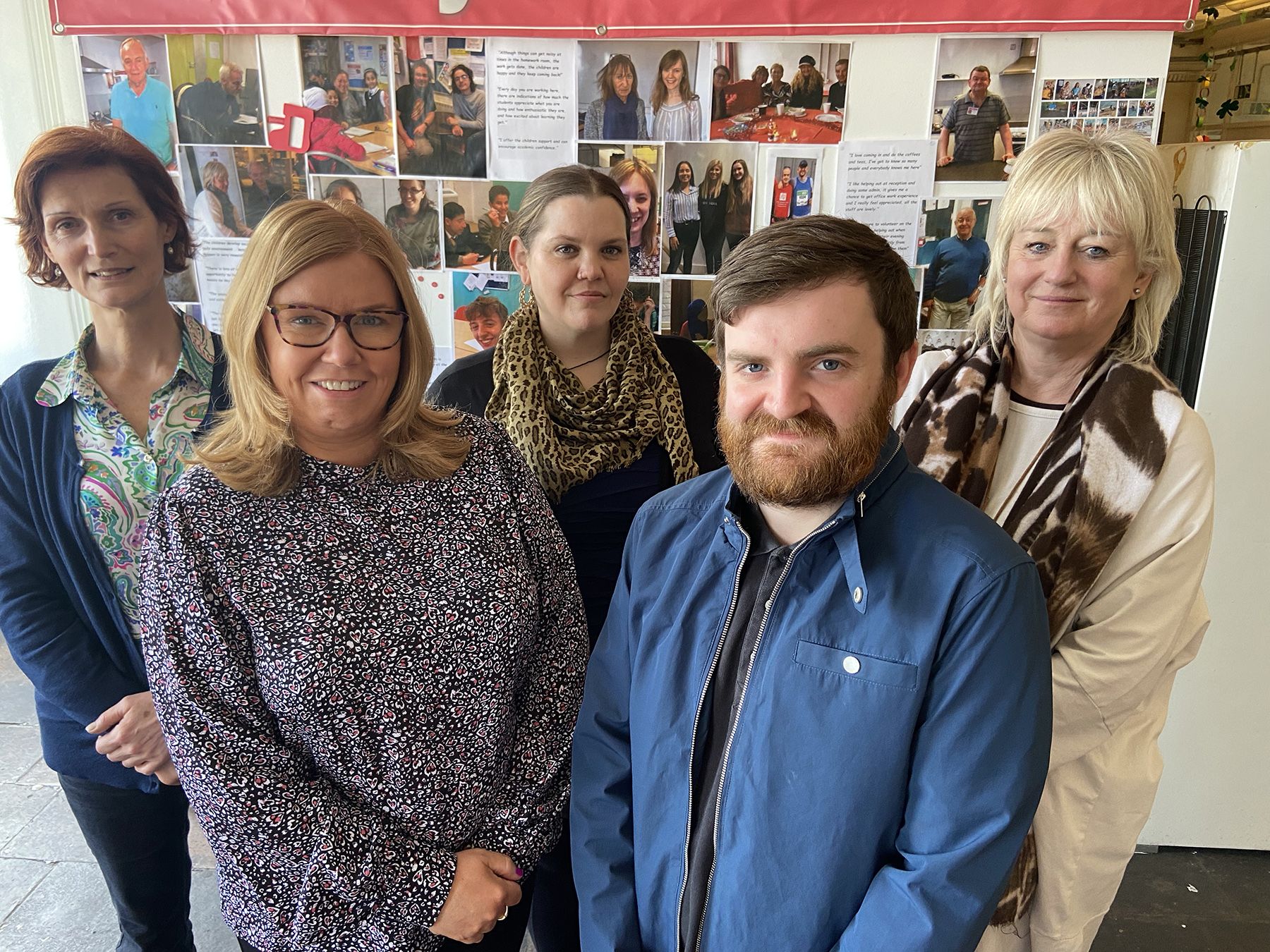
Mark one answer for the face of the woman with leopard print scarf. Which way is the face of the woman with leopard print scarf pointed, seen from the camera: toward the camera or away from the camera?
toward the camera

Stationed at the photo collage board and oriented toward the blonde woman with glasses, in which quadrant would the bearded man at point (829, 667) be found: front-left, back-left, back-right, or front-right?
front-left

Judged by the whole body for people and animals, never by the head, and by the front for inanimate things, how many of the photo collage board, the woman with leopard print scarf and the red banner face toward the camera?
3

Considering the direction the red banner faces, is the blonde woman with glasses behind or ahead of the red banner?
ahead

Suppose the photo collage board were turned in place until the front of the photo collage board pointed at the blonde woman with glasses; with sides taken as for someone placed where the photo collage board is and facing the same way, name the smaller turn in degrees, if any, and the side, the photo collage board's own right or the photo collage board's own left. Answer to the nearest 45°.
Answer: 0° — it already faces them

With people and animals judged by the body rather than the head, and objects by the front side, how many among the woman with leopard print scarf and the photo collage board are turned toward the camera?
2

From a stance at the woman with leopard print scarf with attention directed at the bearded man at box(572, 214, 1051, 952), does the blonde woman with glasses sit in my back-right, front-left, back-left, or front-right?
front-right

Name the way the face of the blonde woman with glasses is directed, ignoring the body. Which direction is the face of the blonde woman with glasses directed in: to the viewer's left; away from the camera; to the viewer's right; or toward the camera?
toward the camera

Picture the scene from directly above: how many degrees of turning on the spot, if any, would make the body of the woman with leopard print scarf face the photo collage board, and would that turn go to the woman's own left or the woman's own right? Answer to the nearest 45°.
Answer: approximately 180°

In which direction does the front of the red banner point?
toward the camera

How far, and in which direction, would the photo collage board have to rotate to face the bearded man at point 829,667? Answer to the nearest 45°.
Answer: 0° — it already faces them

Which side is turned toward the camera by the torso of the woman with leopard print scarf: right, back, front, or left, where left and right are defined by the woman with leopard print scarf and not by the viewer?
front

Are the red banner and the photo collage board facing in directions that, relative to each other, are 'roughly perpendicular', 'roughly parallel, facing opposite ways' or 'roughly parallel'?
roughly parallel
